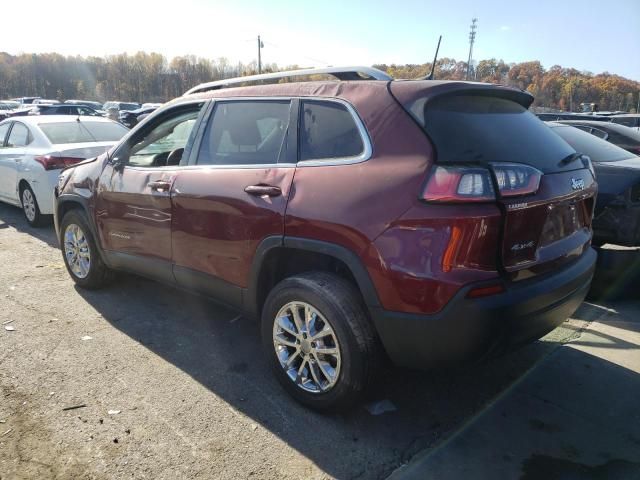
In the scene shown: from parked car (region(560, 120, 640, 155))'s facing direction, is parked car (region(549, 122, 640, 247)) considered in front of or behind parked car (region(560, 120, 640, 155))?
behind

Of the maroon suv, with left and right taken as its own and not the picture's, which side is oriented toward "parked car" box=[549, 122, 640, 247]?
right

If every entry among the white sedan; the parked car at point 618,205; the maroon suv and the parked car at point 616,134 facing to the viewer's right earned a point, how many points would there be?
0

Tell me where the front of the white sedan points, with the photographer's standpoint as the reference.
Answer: facing away from the viewer and to the left of the viewer

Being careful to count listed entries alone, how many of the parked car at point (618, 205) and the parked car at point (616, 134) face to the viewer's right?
0

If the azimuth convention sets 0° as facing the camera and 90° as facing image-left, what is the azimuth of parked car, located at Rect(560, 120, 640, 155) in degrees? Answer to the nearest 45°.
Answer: approximately 135°

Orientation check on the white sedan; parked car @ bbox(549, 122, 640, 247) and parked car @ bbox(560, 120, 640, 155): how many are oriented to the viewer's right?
0

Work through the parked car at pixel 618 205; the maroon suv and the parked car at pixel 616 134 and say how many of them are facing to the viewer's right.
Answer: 0

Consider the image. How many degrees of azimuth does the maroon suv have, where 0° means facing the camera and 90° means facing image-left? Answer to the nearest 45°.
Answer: approximately 135°

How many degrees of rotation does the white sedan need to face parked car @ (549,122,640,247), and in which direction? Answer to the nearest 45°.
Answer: approximately 180°

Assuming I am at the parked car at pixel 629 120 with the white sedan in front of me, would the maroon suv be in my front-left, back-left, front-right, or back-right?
front-left

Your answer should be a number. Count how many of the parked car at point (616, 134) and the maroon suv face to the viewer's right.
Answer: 0

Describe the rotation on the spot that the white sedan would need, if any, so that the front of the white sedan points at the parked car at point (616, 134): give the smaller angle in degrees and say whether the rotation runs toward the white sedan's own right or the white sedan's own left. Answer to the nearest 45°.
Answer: approximately 135° to the white sedan's own right
